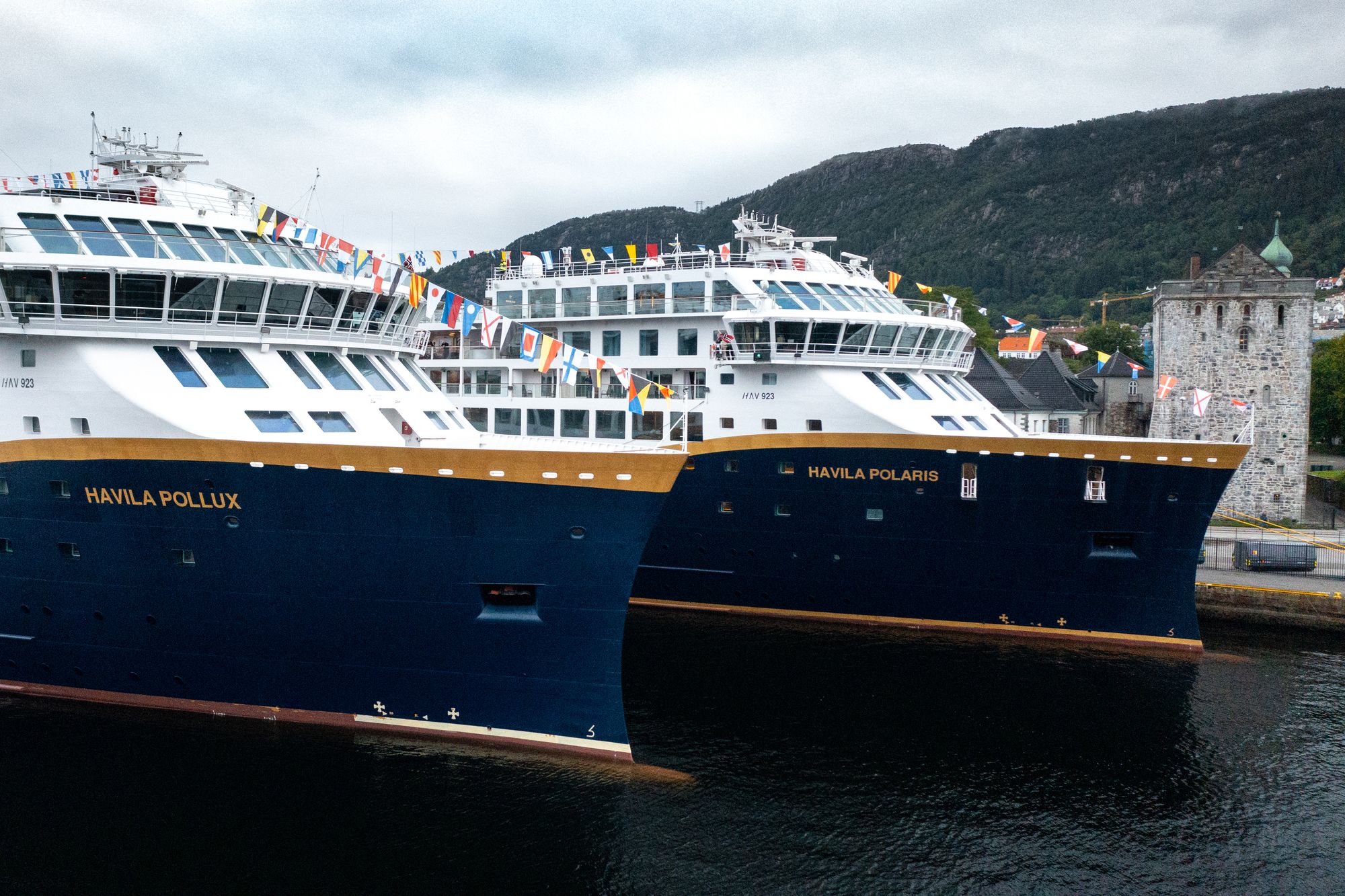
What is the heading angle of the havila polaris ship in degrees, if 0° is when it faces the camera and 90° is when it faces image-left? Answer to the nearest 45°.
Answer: approximately 315°

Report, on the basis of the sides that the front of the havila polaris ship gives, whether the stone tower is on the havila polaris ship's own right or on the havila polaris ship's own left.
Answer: on the havila polaris ship's own left
